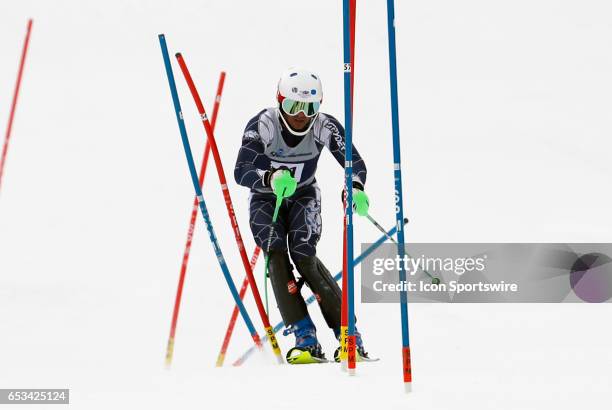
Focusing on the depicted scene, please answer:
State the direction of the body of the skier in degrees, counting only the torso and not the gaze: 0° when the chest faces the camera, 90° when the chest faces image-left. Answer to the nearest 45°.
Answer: approximately 0°

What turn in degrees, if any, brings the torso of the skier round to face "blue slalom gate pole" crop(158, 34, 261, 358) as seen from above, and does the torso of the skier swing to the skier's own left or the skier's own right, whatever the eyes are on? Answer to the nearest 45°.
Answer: approximately 90° to the skier's own right

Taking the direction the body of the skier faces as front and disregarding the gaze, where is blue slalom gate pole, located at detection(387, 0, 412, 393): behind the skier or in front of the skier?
in front

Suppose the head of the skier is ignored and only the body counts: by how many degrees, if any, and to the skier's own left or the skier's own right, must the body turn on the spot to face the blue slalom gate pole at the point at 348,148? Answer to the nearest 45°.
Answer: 0° — they already face it
